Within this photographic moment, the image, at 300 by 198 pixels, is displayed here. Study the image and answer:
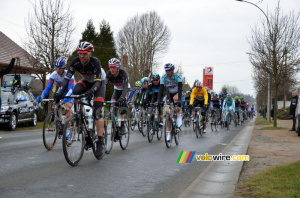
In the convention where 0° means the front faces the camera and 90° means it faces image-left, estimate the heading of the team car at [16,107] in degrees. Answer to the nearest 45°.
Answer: approximately 45°

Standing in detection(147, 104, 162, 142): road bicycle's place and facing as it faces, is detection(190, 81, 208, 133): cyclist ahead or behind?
behind

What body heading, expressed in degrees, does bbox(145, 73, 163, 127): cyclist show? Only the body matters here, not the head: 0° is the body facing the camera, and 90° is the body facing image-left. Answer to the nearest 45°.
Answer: approximately 45°

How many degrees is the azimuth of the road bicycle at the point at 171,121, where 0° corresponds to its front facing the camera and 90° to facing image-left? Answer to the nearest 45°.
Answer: approximately 45°

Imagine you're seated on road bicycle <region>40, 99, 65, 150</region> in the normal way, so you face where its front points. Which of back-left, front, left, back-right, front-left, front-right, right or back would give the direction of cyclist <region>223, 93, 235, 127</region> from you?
back

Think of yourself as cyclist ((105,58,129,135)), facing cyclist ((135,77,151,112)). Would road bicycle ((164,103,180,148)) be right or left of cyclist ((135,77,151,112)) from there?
right

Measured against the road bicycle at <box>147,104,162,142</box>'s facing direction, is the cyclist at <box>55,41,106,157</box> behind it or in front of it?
in front

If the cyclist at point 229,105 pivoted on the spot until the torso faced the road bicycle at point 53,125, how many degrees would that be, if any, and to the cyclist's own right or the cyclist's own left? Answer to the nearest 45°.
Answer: approximately 45° to the cyclist's own left

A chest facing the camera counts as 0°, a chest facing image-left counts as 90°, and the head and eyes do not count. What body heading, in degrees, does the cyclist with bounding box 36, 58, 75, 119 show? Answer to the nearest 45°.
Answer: approximately 45°

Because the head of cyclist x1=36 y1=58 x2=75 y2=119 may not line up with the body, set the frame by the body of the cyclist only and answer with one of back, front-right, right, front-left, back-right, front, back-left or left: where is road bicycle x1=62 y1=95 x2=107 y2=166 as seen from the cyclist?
front-left

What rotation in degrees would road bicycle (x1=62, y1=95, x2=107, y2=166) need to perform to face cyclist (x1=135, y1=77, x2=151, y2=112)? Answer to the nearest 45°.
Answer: approximately 135° to its right
